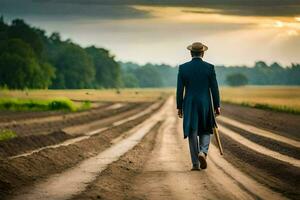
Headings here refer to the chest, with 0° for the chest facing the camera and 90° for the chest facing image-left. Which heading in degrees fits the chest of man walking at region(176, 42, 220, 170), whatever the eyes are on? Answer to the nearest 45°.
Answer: approximately 180°
